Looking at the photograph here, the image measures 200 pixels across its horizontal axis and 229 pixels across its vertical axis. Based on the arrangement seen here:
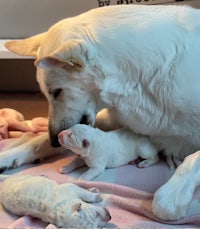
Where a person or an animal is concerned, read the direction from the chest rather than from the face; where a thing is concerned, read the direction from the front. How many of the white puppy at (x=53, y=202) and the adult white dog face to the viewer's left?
1

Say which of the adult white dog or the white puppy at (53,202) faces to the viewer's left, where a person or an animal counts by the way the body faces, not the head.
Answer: the adult white dog

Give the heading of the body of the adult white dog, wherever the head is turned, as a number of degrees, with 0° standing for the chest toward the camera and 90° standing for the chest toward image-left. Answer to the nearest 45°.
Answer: approximately 90°
